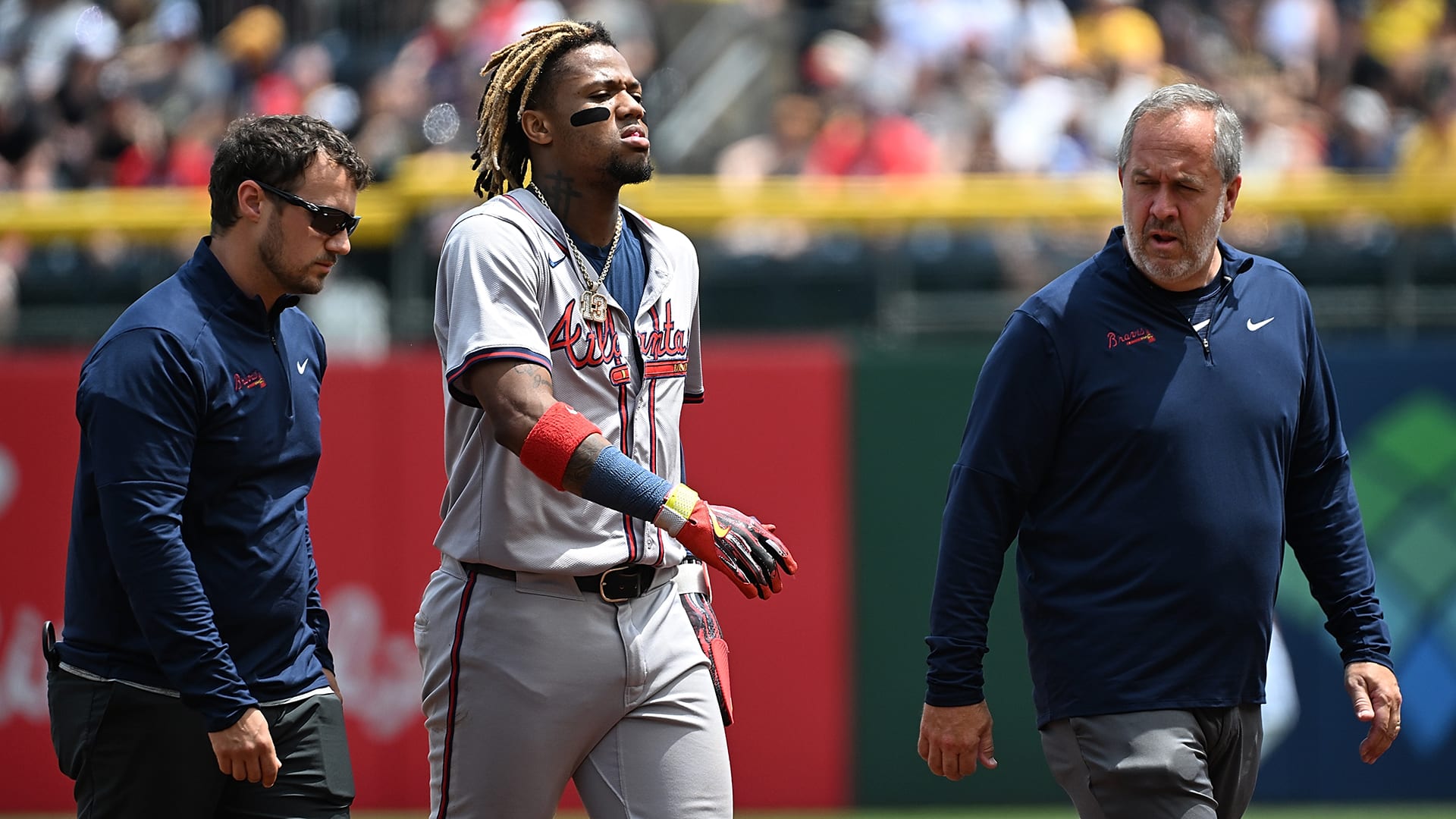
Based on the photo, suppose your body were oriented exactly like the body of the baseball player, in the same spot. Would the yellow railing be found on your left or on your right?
on your left

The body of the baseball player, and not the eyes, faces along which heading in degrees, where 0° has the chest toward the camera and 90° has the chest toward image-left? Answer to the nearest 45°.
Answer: approximately 315°

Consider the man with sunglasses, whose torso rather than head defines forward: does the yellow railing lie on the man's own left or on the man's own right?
on the man's own left

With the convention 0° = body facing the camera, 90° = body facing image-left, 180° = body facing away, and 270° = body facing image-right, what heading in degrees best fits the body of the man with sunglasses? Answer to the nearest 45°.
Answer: approximately 315°
